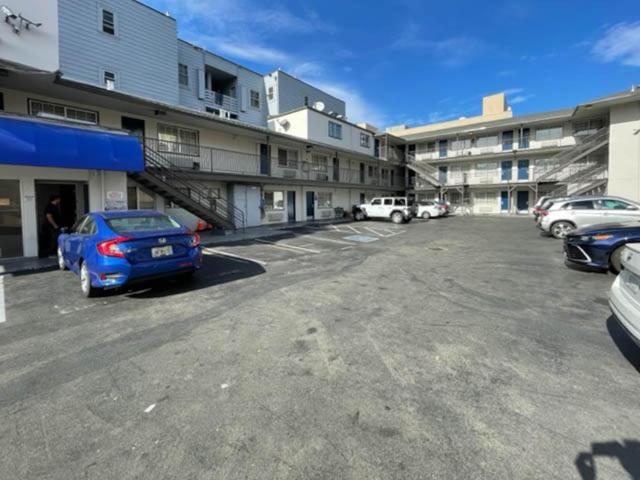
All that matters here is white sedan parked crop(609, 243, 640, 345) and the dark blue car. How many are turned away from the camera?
0

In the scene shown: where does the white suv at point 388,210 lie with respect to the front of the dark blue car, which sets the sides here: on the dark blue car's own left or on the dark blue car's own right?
on the dark blue car's own right

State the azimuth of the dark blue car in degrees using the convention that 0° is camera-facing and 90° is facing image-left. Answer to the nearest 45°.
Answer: approximately 45°

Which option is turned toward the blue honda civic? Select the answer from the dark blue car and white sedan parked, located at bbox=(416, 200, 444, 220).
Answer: the dark blue car

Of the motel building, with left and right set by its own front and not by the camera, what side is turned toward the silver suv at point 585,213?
front

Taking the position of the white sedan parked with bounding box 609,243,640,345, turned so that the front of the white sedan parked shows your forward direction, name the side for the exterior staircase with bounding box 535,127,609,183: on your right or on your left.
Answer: on your right

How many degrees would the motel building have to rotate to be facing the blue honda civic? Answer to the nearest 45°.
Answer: approximately 45° to its right

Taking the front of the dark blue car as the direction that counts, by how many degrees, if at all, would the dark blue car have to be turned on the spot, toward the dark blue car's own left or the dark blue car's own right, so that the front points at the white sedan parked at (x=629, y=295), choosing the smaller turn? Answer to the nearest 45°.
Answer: approximately 45° to the dark blue car's own left

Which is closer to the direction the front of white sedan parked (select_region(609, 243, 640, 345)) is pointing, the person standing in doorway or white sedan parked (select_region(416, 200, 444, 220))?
the person standing in doorway

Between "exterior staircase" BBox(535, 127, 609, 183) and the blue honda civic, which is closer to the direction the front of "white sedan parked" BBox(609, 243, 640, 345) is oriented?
the blue honda civic

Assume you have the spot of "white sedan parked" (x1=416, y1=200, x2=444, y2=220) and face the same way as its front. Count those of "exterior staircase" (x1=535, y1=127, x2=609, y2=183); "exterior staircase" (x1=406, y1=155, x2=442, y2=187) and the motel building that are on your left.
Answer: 1
